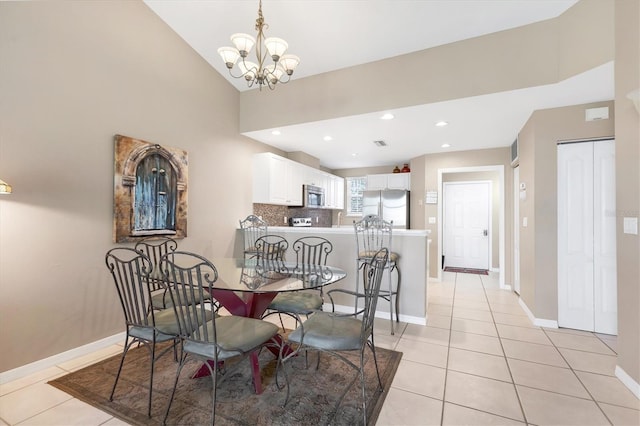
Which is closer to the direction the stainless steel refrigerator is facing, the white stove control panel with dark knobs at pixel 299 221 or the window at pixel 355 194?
the white stove control panel with dark knobs

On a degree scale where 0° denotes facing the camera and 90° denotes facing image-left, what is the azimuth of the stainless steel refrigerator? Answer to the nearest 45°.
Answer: approximately 0°

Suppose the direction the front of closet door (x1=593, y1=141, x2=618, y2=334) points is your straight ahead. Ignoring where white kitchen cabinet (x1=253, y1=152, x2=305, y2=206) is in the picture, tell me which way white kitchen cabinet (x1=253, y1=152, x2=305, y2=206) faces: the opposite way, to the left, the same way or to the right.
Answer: to the left

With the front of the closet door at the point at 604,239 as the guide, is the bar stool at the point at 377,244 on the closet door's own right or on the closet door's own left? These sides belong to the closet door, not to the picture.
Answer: on the closet door's own right

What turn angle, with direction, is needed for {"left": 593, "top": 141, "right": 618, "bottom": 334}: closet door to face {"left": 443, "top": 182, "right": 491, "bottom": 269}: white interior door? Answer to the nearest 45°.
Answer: approximately 135° to its right

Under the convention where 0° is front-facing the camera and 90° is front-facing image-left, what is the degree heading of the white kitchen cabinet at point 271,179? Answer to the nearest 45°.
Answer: approximately 315°

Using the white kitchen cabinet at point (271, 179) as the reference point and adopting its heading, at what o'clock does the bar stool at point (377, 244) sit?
The bar stool is roughly at 12 o'clock from the white kitchen cabinet.

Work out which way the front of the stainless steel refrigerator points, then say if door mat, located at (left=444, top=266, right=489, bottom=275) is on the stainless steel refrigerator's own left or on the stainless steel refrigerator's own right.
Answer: on the stainless steel refrigerator's own left

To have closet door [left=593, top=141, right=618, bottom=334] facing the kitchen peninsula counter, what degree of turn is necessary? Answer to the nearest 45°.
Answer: approximately 45° to its right

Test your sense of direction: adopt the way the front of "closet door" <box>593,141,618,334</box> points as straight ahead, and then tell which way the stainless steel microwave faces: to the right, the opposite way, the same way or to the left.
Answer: to the left
